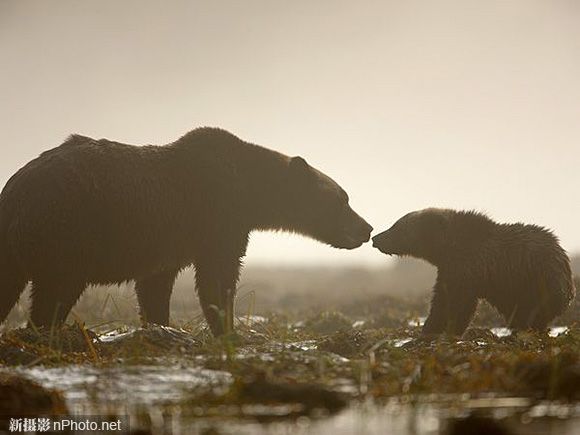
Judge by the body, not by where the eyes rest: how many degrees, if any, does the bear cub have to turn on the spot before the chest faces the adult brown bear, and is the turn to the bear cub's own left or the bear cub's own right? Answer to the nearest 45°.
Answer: approximately 45° to the bear cub's own left

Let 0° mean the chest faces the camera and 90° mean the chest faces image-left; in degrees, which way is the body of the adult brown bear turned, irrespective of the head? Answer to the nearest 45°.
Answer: approximately 270°

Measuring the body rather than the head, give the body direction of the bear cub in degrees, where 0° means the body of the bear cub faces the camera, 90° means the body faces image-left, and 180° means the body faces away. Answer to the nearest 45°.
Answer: approximately 90°

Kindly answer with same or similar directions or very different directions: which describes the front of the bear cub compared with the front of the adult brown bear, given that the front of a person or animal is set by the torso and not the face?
very different directions

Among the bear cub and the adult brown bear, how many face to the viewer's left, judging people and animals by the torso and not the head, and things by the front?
1

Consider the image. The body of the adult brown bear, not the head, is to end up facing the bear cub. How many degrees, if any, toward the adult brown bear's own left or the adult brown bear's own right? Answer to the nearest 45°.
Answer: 0° — it already faces it
